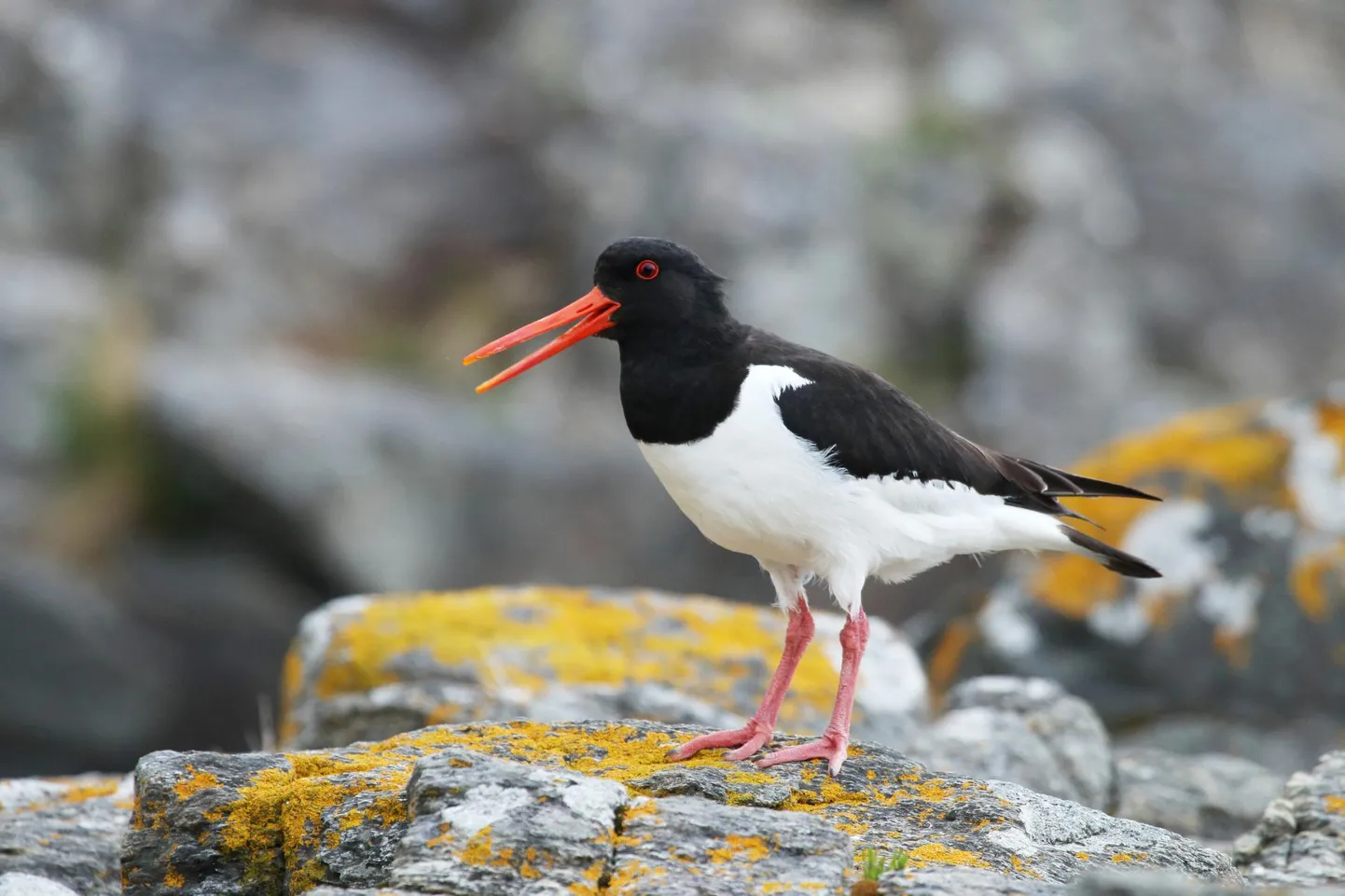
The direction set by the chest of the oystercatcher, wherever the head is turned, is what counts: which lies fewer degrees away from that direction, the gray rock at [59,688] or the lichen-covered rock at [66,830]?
the lichen-covered rock

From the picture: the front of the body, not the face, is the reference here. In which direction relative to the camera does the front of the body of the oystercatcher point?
to the viewer's left

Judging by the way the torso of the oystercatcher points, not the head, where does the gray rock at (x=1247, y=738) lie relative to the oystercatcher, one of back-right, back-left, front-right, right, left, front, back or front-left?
back-right

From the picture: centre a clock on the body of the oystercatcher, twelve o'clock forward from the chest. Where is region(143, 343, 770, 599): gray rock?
The gray rock is roughly at 2 o'clock from the oystercatcher.

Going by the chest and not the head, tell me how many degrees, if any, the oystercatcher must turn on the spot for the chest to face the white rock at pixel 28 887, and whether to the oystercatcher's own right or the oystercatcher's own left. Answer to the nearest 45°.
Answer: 0° — it already faces it

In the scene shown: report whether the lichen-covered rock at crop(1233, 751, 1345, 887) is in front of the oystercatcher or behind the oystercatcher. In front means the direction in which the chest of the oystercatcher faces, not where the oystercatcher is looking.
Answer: behind

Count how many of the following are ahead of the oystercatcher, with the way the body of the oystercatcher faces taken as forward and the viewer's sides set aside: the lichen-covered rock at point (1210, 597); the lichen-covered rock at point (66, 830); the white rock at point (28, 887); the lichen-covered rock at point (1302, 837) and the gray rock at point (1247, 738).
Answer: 2

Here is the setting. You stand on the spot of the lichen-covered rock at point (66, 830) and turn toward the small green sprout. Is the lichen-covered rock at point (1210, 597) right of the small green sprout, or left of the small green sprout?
left
